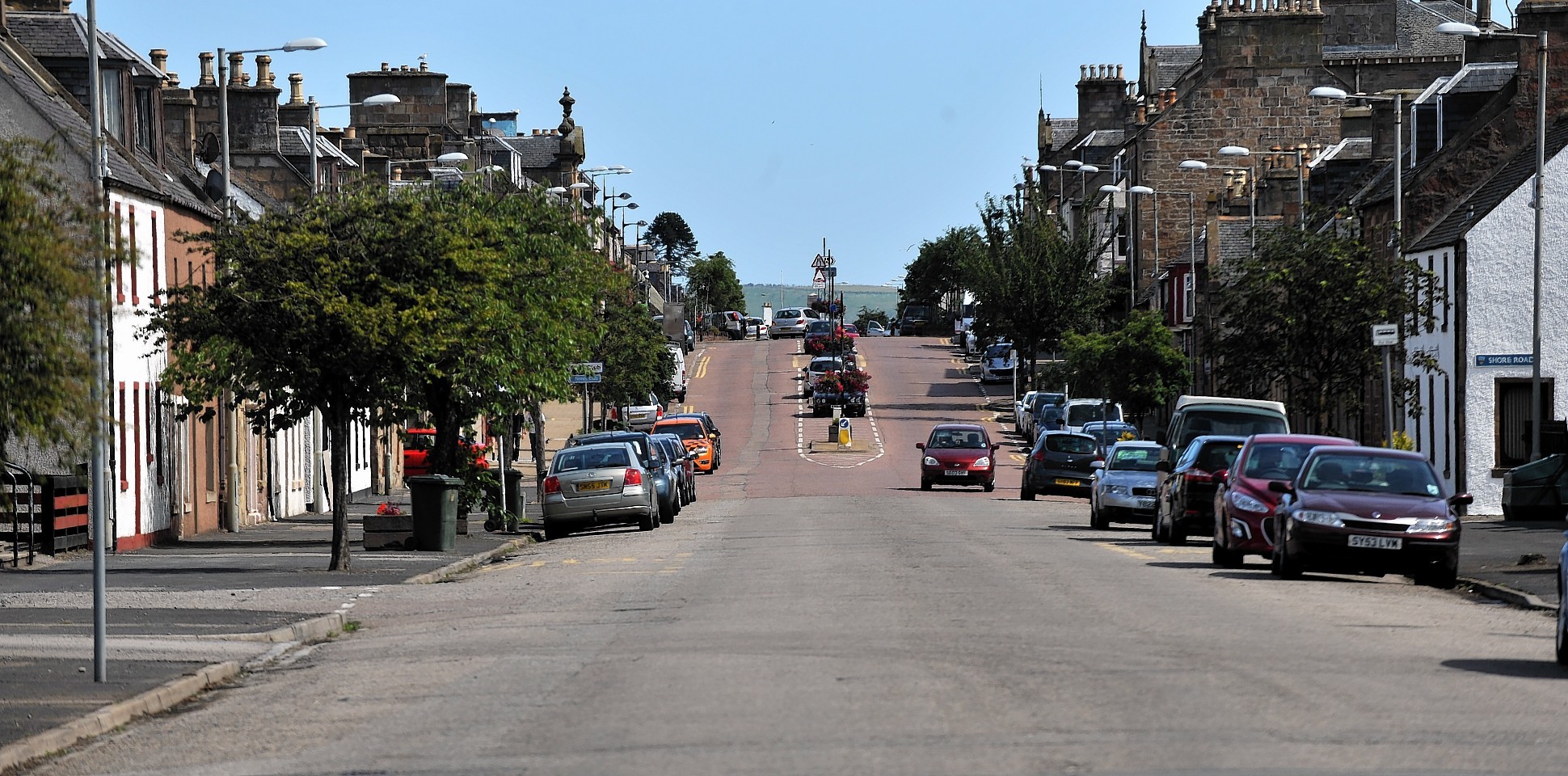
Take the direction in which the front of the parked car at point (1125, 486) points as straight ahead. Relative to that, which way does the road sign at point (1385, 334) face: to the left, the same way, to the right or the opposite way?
the same way

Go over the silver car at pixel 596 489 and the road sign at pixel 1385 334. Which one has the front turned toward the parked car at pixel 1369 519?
the road sign

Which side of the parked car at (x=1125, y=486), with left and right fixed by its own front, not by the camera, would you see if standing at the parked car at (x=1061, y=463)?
back

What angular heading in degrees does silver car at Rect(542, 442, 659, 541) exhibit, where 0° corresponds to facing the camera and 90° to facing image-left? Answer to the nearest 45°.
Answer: approximately 180°

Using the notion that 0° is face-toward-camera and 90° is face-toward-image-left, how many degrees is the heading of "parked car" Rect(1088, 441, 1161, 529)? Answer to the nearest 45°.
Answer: approximately 0°

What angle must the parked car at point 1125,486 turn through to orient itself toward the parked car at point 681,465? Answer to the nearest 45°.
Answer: approximately 135° to its right

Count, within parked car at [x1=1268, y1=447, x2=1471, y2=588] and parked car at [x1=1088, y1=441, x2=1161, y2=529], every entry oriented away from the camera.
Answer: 0

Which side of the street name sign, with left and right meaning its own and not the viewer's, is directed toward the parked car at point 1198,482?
front

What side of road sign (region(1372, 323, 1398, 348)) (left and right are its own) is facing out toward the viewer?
front

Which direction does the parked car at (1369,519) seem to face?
toward the camera

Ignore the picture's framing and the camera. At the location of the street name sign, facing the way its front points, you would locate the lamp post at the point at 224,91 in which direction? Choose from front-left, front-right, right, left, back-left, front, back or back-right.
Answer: front-right

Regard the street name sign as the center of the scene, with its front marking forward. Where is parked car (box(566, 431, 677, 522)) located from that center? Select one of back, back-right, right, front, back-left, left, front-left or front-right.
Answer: front-right

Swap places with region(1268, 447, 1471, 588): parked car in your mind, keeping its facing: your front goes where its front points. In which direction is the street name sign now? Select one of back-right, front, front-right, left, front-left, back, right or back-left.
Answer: back

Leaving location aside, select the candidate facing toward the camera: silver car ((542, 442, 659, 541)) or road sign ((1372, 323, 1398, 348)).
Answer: the road sign

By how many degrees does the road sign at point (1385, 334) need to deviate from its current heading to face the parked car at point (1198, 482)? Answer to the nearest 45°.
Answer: approximately 45° to its right
